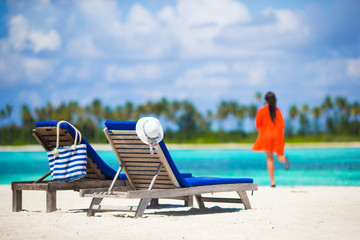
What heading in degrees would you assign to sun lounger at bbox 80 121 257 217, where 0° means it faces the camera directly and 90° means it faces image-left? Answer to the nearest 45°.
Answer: approximately 225°

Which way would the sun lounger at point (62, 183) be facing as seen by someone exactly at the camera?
facing away from the viewer and to the right of the viewer

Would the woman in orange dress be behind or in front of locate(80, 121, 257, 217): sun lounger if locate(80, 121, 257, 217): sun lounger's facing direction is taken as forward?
in front
